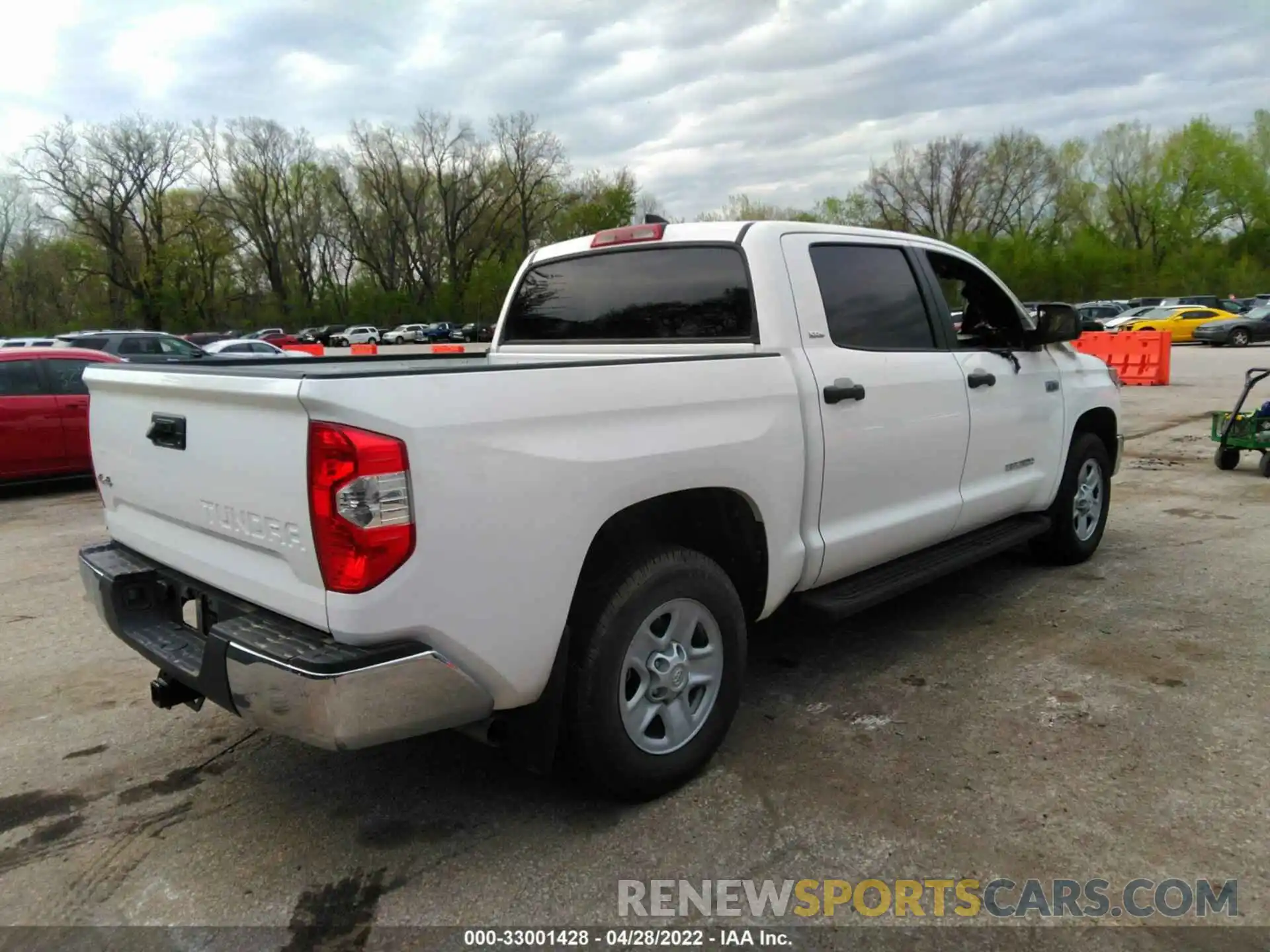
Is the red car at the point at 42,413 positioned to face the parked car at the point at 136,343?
no

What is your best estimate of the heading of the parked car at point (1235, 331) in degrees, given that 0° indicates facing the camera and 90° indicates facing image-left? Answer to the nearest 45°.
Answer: approximately 45°

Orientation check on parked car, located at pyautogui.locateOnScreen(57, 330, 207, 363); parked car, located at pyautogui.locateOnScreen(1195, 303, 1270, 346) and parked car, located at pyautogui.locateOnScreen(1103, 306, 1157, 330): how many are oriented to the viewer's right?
1

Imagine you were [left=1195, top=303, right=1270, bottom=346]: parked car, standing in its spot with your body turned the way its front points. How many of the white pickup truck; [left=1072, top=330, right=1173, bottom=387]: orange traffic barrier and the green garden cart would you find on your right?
0

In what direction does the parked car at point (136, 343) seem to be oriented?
to the viewer's right

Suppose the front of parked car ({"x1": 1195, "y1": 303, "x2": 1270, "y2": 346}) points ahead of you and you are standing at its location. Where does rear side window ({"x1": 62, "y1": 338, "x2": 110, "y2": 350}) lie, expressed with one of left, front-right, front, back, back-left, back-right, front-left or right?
front

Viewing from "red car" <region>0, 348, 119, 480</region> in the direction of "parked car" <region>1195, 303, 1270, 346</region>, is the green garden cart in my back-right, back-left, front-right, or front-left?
front-right

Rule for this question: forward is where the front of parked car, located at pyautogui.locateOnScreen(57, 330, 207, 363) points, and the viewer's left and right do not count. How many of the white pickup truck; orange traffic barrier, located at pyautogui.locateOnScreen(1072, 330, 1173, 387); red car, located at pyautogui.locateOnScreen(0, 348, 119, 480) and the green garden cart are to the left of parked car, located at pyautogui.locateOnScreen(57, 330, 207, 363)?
0

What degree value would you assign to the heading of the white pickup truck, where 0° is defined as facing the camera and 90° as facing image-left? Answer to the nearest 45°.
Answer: approximately 225°

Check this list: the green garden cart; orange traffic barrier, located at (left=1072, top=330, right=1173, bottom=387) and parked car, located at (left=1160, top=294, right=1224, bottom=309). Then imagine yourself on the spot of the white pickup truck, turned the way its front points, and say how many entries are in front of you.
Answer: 3
